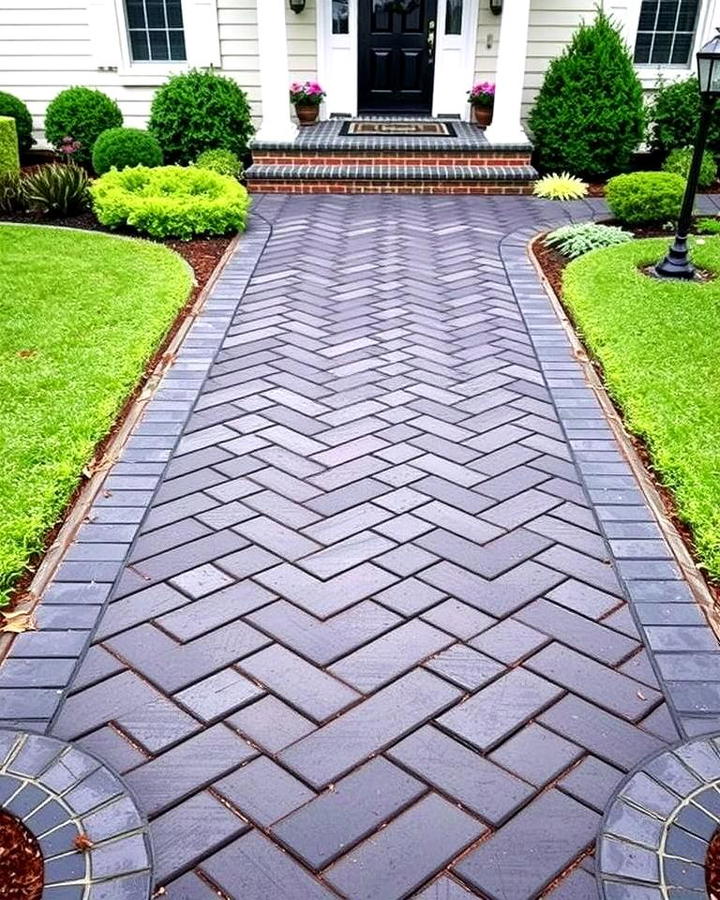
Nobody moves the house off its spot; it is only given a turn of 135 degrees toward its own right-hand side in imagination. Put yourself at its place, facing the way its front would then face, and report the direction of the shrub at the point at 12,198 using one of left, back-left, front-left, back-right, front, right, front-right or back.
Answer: left

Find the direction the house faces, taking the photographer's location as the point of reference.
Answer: facing the viewer

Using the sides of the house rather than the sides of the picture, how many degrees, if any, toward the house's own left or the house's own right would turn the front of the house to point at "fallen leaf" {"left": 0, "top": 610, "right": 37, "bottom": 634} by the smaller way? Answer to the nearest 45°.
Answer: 0° — it already faces it

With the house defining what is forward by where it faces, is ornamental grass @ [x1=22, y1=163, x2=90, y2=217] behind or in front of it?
in front

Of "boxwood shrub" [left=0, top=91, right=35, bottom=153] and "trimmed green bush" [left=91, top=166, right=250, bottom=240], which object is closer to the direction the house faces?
the trimmed green bush

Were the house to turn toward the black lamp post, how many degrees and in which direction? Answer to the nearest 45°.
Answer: approximately 45° to its left

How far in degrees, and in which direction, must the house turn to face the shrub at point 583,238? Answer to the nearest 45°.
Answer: approximately 45° to its left

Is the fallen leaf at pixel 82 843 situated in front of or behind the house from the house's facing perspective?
in front

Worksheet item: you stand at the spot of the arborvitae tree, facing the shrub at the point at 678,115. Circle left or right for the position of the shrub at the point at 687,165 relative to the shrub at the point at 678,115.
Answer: right

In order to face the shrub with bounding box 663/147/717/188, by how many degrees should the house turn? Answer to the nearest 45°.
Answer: approximately 45° to its left
